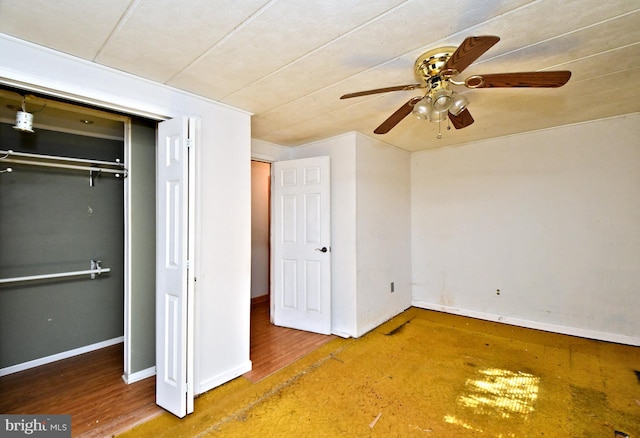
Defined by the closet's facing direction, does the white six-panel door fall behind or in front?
in front

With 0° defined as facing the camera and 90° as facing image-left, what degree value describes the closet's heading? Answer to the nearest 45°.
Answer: approximately 315°
